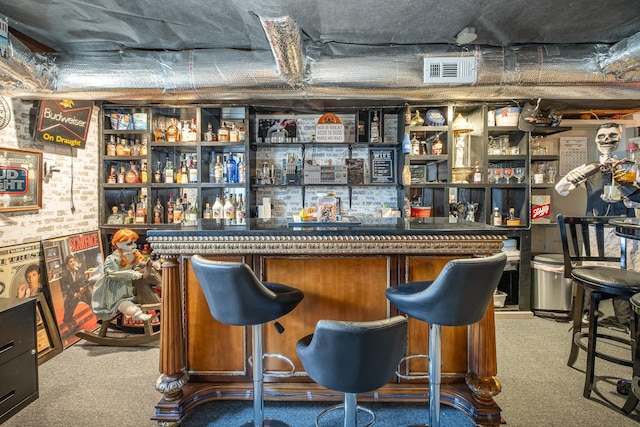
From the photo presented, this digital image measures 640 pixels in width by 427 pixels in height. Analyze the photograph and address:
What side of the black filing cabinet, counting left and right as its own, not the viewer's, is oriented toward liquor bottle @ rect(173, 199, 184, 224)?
left

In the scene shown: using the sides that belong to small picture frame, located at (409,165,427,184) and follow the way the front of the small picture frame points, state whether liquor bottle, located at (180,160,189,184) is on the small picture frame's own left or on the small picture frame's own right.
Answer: on the small picture frame's own right

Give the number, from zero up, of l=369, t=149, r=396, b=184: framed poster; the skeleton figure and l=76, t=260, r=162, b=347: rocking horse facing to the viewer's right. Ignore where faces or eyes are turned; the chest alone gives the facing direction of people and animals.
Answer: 1

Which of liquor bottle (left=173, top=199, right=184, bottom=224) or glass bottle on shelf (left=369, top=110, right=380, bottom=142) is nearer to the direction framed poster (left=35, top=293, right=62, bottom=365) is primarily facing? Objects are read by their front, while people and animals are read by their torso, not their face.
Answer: the glass bottle on shelf

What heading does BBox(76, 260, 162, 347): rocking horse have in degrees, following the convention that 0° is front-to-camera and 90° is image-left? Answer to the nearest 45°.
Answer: approximately 270°

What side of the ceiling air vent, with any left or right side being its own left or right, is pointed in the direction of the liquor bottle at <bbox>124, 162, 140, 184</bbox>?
right

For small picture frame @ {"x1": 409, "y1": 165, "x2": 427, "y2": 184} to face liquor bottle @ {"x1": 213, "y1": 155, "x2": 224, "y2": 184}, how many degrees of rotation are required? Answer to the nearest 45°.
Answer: approximately 90° to its right

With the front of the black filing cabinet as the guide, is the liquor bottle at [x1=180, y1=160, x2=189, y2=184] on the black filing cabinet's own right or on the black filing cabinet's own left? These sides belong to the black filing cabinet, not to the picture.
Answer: on the black filing cabinet's own left

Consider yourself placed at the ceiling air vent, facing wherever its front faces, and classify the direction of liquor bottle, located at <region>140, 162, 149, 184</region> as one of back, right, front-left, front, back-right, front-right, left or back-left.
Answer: right

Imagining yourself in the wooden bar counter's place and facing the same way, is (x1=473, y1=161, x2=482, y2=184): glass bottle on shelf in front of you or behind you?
behind
